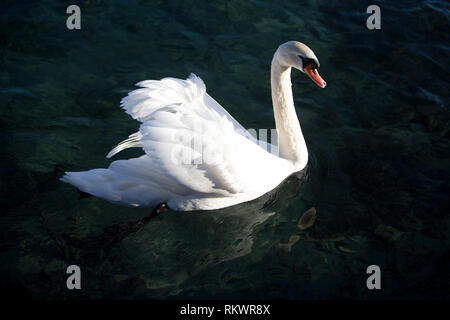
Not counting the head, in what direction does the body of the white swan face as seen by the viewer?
to the viewer's right
